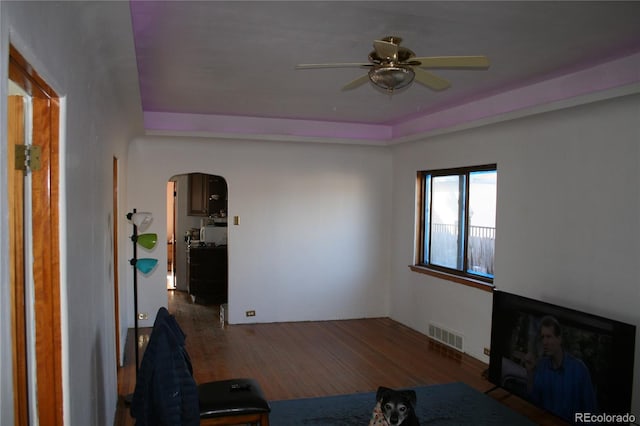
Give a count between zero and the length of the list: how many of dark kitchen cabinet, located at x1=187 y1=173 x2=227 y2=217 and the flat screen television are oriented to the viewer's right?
0

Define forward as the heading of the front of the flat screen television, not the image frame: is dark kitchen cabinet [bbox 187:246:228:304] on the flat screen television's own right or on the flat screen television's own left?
on the flat screen television's own right

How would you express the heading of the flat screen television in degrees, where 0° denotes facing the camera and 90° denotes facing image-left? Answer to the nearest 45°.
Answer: approximately 45°

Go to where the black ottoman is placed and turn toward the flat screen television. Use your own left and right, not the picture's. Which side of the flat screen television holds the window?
left

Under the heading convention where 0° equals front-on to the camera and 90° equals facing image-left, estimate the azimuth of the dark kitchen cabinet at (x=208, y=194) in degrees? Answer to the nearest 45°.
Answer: approximately 0°

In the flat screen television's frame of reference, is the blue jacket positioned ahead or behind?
ahead

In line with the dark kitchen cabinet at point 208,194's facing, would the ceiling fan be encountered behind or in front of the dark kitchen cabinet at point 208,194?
in front

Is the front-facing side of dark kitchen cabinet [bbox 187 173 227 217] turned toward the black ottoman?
yes

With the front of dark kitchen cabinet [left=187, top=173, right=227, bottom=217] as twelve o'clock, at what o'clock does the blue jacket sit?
The blue jacket is roughly at 12 o'clock from the dark kitchen cabinet.

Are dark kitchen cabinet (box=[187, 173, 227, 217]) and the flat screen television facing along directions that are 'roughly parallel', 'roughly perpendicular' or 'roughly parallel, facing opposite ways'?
roughly perpendicular

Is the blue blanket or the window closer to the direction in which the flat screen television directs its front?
the blue blanket
